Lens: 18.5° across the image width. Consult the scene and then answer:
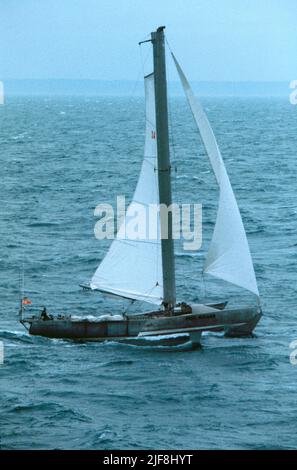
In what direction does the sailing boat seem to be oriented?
to the viewer's right
